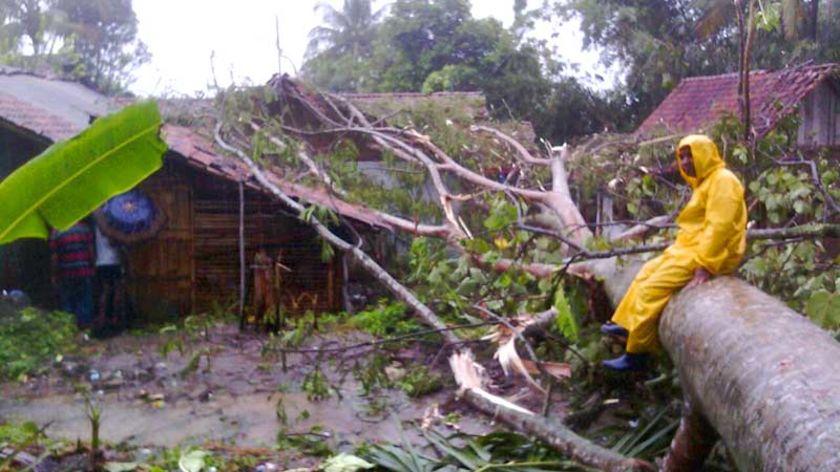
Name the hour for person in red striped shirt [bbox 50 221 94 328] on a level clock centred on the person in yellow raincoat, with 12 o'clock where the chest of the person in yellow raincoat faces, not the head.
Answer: The person in red striped shirt is roughly at 1 o'clock from the person in yellow raincoat.

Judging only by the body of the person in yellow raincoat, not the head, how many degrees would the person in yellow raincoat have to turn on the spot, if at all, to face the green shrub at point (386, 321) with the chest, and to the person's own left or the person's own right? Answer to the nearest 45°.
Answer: approximately 45° to the person's own right

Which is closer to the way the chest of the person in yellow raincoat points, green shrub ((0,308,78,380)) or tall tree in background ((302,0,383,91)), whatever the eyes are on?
the green shrub

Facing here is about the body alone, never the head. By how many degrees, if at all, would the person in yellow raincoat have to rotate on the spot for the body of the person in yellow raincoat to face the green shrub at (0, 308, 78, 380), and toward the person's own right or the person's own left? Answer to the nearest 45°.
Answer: approximately 45° to the person's own right

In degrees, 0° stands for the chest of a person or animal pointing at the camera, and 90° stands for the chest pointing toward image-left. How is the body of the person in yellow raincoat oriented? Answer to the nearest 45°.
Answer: approximately 90°

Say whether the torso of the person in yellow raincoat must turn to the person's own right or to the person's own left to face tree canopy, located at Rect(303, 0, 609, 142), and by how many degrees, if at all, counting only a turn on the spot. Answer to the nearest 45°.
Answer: approximately 90° to the person's own right

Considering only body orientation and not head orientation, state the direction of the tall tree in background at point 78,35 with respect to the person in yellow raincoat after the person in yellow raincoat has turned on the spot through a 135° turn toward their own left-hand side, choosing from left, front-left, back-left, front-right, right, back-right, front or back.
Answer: back

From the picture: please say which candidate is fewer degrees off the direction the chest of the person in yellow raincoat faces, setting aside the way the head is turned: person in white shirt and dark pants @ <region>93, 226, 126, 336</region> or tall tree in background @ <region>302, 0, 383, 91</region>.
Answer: the person in white shirt and dark pants

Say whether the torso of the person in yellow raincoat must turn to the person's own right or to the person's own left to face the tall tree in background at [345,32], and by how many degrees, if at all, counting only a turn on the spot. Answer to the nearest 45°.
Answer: approximately 45° to the person's own right
